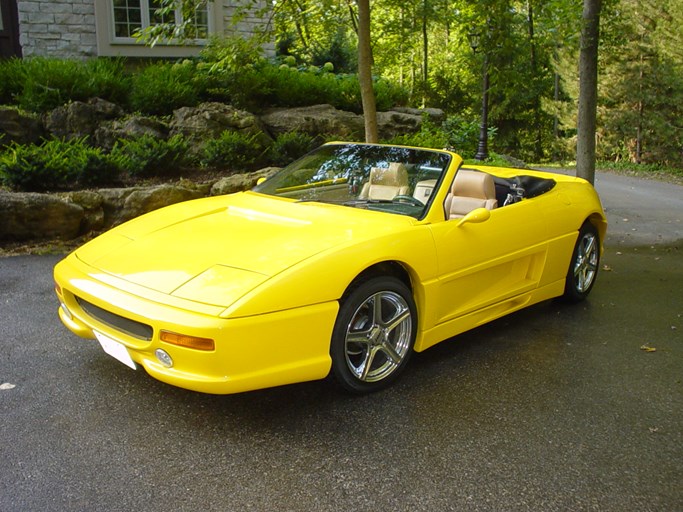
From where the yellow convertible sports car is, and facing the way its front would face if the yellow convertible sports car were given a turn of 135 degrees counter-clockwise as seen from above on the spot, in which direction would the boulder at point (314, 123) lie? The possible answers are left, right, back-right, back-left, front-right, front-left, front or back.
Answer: left

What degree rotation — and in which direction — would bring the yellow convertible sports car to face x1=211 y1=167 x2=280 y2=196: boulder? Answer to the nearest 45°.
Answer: approximately 135° to its right

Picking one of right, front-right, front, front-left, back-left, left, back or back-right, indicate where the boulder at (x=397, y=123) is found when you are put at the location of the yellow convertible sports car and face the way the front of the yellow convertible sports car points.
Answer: back-right

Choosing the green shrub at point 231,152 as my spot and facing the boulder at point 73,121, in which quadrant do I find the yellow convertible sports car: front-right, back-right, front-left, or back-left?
back-left

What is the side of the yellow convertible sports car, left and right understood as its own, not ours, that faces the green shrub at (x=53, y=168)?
right

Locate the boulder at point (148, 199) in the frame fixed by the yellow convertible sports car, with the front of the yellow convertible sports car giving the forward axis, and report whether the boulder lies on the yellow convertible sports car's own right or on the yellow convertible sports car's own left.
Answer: on the yellow convertible sports car's own right

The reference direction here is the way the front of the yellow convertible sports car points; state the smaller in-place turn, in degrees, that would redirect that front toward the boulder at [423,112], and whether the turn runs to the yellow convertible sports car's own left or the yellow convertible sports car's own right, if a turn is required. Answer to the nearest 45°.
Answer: approximately 135° to the yellow convertible sports car's own right

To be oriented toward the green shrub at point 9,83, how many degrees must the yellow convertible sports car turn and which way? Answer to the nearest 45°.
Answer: approximately 90° to its right

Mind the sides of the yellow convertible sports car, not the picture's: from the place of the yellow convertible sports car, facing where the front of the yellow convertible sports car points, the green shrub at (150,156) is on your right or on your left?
on your right

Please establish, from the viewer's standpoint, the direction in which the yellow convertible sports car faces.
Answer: facing the viewer and to the left of the viewer

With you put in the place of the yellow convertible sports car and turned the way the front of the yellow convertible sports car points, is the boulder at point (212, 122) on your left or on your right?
on your right

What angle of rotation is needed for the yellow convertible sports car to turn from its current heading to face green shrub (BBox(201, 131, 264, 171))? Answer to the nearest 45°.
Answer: approximately 135° to its right
